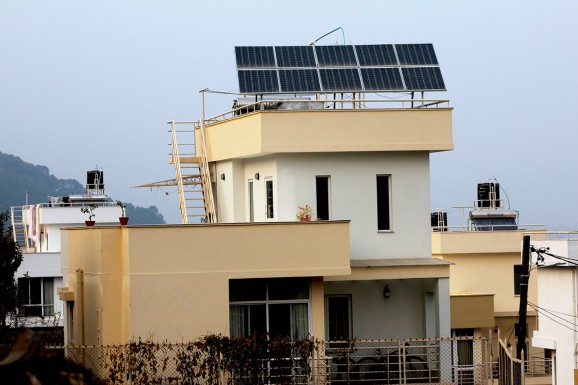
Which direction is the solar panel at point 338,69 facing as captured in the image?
toward the camera

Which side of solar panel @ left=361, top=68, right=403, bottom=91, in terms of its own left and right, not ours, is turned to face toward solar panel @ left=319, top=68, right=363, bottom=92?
right

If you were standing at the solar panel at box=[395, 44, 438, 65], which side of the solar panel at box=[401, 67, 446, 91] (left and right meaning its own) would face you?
back

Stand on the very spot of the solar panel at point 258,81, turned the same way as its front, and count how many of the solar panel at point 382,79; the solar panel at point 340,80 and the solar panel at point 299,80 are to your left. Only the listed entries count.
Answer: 3

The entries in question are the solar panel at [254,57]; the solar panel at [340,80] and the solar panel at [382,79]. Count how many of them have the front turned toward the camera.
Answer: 3

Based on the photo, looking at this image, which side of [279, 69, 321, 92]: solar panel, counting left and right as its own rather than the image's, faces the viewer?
front

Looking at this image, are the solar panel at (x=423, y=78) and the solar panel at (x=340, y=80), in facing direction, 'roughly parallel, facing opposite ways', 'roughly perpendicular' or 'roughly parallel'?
roughly parallel

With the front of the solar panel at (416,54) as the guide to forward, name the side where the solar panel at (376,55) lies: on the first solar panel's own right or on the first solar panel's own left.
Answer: on the first solar panel's own right

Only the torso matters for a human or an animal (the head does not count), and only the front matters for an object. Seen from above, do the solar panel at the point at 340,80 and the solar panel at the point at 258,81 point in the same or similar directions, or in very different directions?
same or similar directions

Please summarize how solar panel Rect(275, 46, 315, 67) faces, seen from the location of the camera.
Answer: facing the viewer

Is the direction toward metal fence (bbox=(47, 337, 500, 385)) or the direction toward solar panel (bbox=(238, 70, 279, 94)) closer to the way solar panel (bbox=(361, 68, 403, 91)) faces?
the metal fence

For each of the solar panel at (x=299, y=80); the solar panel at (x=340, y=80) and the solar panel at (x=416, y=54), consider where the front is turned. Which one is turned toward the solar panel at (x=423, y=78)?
the solar panel at (x=416, y=54)

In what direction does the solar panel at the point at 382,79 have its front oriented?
toward the camera
